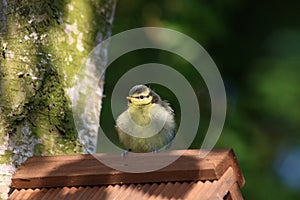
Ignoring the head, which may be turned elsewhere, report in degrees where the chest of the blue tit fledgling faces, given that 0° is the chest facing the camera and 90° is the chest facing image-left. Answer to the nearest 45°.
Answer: approximately 45°
